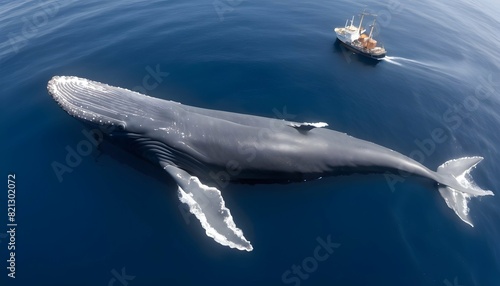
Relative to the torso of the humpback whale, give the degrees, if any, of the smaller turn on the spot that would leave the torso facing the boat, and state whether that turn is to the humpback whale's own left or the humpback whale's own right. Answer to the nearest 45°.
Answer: approximately 135° to the humpback whale's own right

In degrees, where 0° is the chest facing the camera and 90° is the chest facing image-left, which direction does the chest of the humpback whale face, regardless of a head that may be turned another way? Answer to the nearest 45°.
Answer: approximately 90°

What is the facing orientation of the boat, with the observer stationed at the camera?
facing away from the viewer and to the left of the viewer
